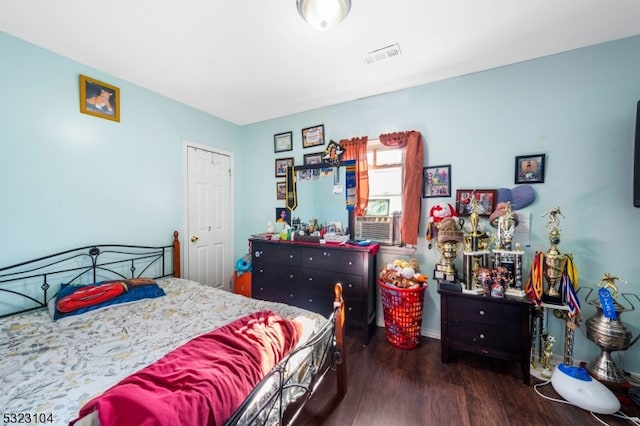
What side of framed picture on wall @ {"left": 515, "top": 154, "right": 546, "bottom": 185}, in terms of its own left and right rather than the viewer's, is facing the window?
right

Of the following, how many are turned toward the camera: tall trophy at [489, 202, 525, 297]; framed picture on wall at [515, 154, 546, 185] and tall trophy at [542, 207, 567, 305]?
3

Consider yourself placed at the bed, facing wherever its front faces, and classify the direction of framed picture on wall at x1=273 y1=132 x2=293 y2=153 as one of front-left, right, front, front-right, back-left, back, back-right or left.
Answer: left

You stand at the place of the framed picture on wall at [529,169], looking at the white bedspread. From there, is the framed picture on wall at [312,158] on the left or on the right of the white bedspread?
right

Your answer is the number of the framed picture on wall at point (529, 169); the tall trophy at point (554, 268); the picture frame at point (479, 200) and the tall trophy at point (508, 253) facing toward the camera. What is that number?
4

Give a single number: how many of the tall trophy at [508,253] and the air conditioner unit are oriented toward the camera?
2

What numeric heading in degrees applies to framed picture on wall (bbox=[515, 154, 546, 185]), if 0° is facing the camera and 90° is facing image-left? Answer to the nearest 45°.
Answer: approximately 0°

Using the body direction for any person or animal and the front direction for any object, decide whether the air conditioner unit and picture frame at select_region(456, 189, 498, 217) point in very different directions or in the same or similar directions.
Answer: same or similar directions

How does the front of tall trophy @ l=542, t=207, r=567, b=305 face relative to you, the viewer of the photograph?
facing the viewer

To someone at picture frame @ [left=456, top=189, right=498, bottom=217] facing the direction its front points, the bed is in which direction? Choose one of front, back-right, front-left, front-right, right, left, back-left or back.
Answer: front-right

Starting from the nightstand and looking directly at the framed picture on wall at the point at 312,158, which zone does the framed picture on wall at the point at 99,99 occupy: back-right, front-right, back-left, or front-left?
front-left

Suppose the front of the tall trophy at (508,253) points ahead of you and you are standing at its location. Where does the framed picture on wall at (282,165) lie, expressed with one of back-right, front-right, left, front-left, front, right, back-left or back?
right

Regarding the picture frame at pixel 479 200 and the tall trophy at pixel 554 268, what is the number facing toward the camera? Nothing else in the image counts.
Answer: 2

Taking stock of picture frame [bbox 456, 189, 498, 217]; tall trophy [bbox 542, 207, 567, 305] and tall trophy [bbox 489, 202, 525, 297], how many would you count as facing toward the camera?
3

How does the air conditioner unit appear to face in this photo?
toward the camera

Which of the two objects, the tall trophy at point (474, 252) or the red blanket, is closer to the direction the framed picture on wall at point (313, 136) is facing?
the red blanket

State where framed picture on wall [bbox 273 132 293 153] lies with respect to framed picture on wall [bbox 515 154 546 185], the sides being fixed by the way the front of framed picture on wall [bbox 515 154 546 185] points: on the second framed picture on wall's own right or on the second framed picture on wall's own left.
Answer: on the second framed picture on wall's own right

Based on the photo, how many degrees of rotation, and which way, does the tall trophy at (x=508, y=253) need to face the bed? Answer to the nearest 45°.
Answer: approximately 45° to its right
